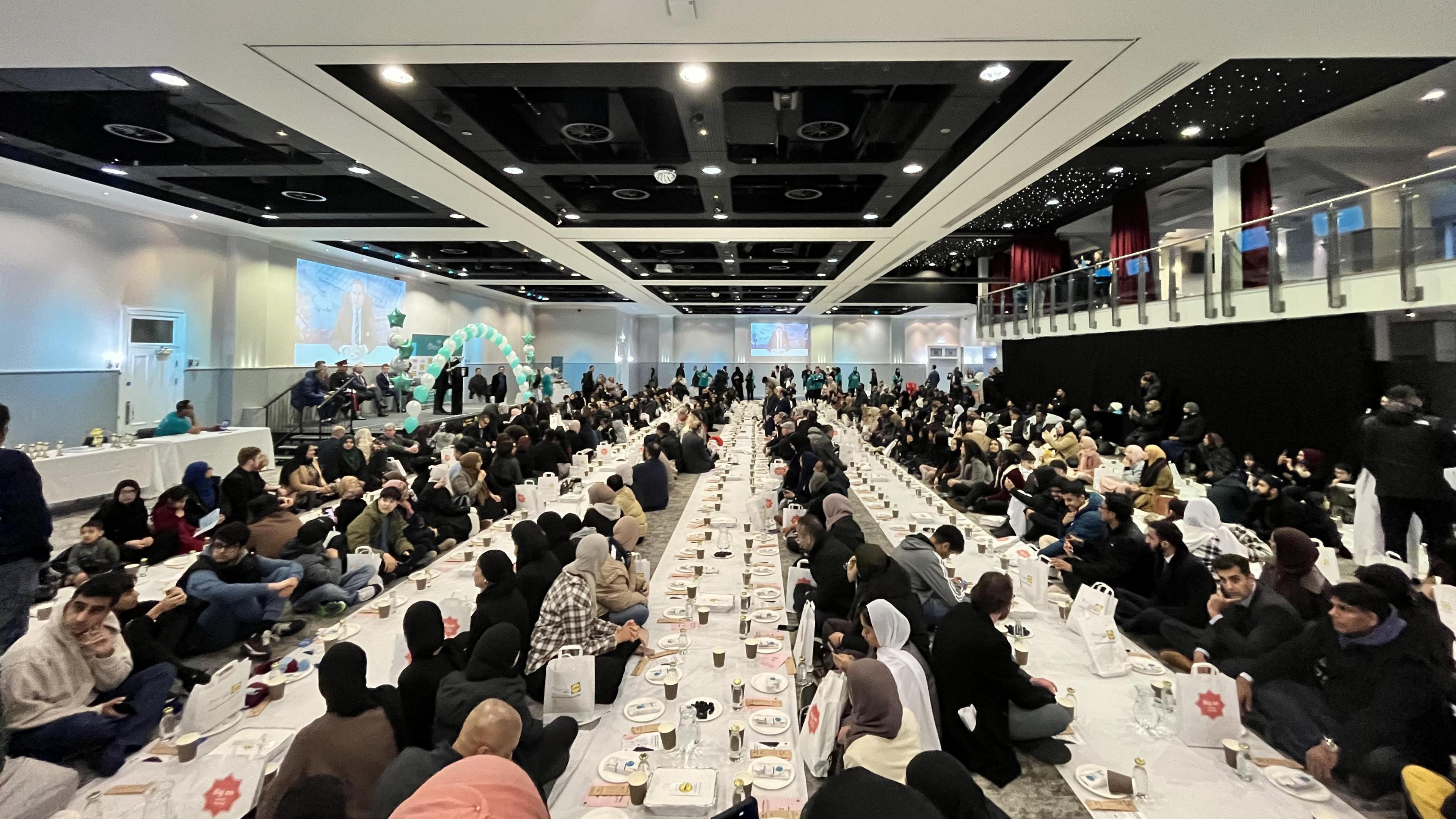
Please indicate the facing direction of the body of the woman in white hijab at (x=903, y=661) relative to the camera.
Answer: to the viewer's left

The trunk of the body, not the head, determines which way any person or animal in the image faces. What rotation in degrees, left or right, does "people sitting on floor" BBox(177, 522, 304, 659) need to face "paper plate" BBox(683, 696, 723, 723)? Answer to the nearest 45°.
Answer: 0° — they already face it

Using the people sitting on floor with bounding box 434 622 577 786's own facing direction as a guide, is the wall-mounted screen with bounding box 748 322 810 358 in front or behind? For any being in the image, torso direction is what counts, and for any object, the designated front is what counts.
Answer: in front

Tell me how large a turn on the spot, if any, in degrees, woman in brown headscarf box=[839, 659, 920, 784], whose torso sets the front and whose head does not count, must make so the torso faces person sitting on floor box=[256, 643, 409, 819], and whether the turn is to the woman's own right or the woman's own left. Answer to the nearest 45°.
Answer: approximately 45° to the woman's own left

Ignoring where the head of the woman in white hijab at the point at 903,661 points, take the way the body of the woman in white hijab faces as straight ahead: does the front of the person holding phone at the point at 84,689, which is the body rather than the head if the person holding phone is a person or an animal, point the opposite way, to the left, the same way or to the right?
the opposite way

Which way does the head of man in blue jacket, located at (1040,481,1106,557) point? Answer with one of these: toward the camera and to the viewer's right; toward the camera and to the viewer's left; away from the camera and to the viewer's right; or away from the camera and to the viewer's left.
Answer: toward the camera and to the viewer's left

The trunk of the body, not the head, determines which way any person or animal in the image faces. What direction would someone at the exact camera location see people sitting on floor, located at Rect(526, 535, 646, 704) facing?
facing to the right of the viewer

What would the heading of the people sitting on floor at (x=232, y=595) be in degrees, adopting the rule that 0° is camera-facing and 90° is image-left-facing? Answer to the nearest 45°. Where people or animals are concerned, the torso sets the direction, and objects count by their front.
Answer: approximately 315°

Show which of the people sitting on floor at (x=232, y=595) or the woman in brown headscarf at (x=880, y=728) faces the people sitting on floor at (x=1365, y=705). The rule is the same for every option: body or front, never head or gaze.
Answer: the people sitting on floor at (x=232, y=595)

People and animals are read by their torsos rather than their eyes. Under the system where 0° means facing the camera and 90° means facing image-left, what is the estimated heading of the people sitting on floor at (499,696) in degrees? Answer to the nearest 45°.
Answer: approximately 225°

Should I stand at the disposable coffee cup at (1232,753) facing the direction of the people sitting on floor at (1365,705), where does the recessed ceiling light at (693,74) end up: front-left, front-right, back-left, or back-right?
back-left

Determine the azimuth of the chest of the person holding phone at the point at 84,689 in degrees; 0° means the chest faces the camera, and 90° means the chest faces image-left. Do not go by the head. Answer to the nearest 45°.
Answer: approximately 315°

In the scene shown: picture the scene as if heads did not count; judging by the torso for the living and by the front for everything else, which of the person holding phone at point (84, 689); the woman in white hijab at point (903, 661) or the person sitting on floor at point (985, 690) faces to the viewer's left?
the woman in white hijab

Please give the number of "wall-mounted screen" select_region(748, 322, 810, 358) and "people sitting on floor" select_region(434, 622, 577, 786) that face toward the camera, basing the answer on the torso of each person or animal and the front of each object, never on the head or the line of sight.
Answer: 1
